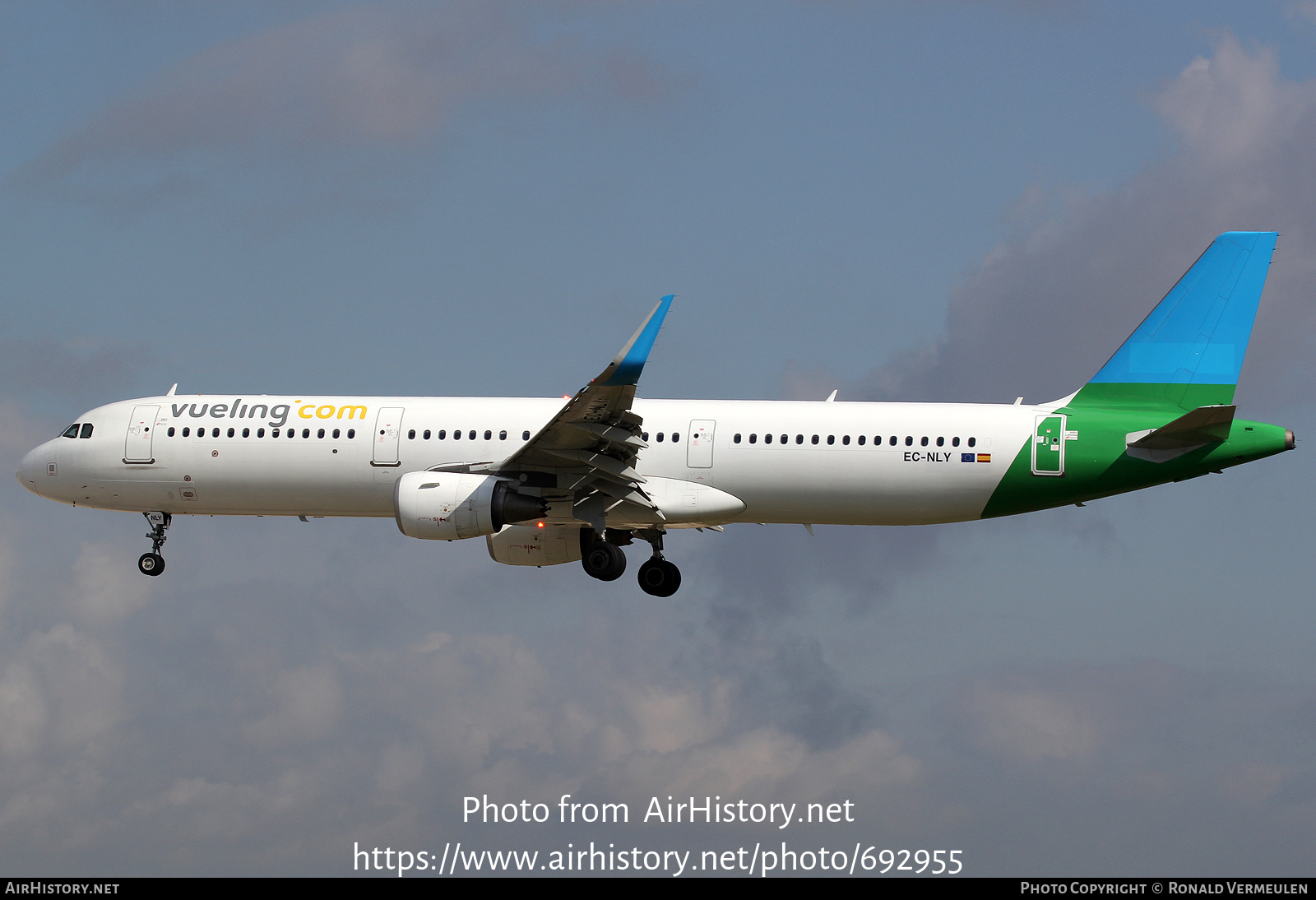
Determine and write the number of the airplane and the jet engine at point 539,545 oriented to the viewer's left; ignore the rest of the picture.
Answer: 2

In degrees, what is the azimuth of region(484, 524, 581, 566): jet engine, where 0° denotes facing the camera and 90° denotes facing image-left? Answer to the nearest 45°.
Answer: approximately 90°

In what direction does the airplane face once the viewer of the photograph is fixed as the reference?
facing to the left of the viewer
